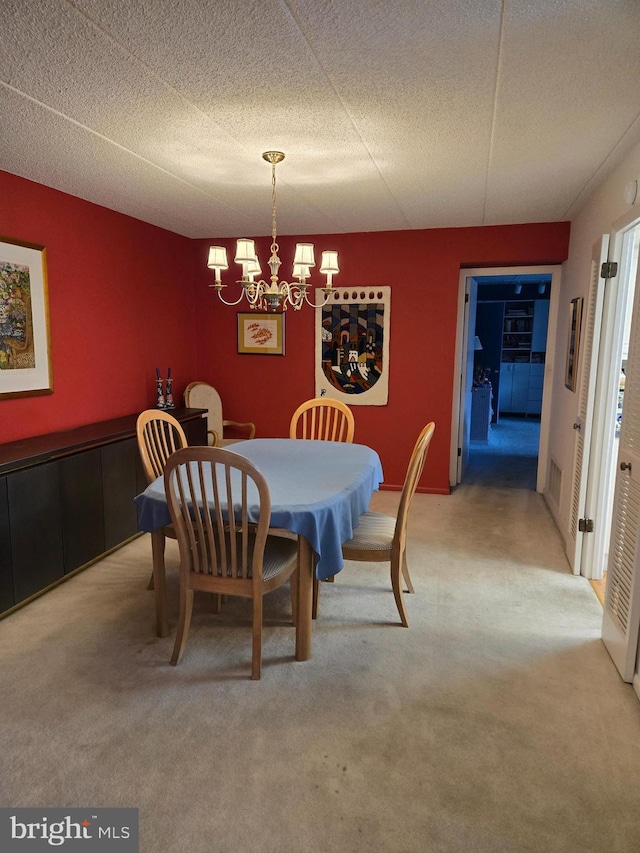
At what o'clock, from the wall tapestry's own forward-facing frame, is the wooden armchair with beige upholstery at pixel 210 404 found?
The wooden armchair with beige upholstery is roughly at 3 o'clock from the wall tapestry.

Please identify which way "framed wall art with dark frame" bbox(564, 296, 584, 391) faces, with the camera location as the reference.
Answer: facing to the left of the viewer

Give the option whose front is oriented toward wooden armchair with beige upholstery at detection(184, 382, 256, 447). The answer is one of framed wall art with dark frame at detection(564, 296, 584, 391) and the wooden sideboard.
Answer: the framed wall art with dark frame

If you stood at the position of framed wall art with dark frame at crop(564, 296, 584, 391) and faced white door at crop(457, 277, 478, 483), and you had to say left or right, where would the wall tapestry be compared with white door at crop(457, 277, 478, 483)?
left

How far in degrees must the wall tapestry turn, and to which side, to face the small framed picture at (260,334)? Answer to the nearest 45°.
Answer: approximately 90° to its right

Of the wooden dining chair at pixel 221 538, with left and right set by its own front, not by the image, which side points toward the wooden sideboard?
left

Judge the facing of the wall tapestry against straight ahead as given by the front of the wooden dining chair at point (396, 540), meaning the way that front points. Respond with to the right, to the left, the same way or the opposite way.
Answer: to the left

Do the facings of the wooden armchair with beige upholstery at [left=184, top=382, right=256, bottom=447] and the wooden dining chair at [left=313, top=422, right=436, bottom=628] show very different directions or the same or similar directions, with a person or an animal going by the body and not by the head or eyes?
very different directions

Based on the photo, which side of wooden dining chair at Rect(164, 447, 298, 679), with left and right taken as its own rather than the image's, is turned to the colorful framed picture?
left

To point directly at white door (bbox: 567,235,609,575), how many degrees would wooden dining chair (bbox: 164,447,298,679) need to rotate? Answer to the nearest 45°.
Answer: approximately 45° to its right

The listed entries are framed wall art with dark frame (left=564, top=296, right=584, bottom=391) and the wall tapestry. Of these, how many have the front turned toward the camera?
1

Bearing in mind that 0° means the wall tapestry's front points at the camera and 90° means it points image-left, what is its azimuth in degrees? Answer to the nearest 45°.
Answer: approximately 0°

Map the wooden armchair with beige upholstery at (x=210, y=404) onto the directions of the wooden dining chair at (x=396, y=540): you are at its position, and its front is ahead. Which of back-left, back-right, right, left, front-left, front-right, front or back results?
front-right
